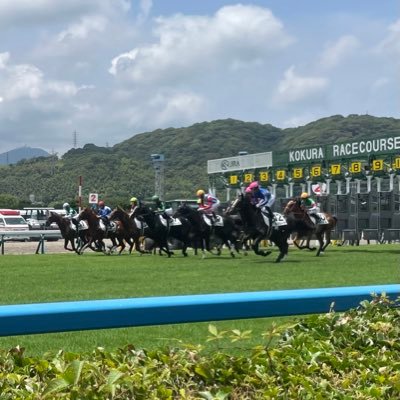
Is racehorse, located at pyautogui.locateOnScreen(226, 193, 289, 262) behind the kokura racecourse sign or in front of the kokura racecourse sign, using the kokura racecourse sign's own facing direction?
in front

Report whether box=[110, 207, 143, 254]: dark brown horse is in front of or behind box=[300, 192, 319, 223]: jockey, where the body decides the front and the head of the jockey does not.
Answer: in front

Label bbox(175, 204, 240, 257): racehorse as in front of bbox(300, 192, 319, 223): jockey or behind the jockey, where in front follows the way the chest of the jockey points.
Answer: in front

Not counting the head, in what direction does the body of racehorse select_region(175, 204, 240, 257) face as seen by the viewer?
to the viewer's left

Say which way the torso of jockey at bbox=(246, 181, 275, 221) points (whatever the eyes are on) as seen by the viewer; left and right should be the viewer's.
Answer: facing to the left of the viewer

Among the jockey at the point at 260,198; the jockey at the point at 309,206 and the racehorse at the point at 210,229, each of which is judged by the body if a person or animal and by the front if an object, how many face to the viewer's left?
3

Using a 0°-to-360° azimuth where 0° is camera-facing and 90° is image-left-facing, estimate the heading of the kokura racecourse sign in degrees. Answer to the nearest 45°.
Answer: approximately 45°

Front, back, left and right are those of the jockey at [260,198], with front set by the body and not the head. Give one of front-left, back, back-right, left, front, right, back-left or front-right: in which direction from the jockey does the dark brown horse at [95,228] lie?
front-right

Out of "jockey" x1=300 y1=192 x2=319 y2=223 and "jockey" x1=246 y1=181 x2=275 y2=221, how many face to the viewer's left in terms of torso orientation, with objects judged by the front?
2

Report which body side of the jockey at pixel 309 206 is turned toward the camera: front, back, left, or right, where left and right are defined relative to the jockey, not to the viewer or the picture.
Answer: left

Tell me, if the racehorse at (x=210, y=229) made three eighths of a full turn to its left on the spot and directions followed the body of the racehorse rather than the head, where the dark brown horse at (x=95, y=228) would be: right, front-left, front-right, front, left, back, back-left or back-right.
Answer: back

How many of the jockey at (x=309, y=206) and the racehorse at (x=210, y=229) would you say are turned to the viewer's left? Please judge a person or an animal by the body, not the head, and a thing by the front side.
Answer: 2

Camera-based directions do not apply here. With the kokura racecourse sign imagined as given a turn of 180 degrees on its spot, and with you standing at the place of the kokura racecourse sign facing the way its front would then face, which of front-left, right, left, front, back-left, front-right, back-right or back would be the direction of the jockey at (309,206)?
back-right
